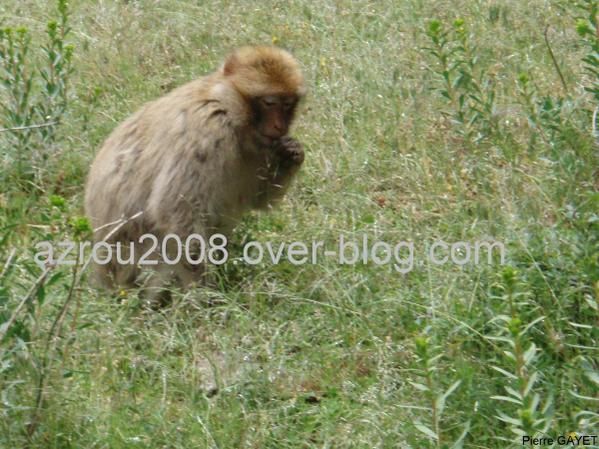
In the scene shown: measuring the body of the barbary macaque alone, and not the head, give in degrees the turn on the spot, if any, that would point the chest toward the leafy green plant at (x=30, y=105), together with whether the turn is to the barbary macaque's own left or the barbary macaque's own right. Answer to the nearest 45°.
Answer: approximately 135° to the barbary macaque's own left

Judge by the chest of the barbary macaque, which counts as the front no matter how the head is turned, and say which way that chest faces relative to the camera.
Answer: to the viewer's right
